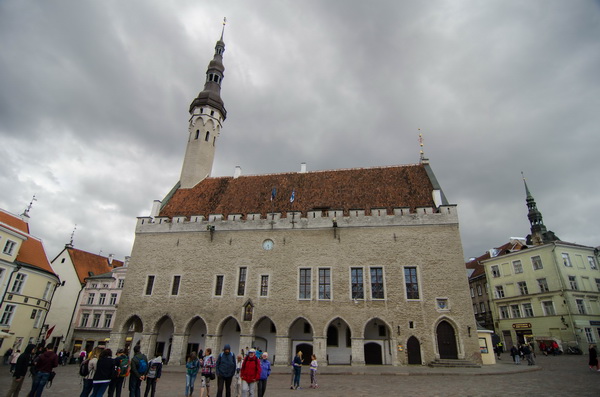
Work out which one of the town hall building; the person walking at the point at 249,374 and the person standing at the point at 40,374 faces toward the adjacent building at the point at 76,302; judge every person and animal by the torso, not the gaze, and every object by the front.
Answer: the person standing at the point at 40,374

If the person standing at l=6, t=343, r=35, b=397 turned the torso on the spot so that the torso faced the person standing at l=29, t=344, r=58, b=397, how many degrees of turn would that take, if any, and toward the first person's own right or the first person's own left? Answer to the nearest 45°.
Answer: approximately 45° to the first person's own right

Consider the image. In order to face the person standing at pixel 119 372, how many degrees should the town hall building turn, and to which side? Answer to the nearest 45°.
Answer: approximately 45° to its right

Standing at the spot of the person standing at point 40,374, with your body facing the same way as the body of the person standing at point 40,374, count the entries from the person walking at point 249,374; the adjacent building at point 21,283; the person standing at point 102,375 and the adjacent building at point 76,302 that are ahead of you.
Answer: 2

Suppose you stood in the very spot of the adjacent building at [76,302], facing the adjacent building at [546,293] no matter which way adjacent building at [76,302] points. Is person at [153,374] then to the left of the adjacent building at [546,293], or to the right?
right

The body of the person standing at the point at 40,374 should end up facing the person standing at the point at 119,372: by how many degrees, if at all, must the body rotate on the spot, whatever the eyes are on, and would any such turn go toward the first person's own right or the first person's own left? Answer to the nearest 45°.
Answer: approximately 135° to the first person's own right

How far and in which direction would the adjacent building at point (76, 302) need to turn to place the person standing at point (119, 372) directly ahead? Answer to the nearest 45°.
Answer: approximately 45° to its right

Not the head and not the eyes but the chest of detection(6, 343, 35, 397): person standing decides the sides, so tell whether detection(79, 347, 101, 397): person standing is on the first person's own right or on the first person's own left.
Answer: on the first person's own right

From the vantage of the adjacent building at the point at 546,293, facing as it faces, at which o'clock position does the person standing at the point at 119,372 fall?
The person standing is roughly at 11 o'clock from the adjacent building.
